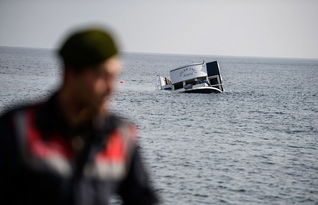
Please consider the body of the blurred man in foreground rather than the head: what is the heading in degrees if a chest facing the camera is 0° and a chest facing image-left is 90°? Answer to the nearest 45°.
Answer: approximately 315°
